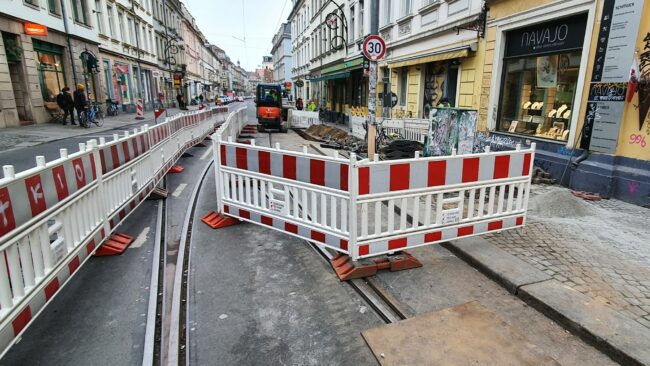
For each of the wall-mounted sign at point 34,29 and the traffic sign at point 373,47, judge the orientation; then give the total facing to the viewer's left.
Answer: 0

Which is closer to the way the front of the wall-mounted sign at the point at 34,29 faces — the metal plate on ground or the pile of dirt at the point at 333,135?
the pile of dirt

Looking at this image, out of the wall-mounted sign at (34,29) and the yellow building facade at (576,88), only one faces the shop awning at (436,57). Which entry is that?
the wall-mounted sign

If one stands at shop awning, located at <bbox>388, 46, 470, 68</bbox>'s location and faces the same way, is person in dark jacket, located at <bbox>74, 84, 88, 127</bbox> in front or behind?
in front

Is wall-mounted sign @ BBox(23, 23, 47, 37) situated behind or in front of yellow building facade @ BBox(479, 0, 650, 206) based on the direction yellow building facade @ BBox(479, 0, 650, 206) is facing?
in front

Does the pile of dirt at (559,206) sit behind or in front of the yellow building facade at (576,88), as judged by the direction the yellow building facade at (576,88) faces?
in front

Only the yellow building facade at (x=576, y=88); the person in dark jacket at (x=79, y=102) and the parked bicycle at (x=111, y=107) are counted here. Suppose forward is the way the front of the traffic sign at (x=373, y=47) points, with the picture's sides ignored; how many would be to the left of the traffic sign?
1

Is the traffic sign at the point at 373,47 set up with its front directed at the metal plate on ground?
yes

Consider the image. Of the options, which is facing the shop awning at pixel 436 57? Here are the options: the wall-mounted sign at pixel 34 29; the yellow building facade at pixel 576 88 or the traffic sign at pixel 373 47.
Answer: the wall-mounted sign

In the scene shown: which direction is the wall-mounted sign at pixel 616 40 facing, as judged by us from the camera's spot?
facing the viewer and to the left of the viewer

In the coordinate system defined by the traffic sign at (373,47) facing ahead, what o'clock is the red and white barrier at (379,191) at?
The red and white barrier is roughly at 12 o'clock from the traffic sign.

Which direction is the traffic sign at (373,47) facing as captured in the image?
toward the camera

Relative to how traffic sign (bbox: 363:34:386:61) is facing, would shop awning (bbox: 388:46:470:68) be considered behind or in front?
behind

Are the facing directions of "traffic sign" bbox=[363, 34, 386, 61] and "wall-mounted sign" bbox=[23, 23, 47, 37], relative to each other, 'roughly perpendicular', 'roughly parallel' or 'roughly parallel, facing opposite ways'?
roughly perpendicular

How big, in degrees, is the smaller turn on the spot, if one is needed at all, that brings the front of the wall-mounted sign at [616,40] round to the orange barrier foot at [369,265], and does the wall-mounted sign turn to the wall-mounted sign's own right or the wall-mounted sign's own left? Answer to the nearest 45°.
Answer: approximately 45° to the wall-mounted sign's own left

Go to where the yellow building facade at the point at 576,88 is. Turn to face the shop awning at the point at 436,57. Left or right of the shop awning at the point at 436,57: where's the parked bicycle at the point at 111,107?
left
